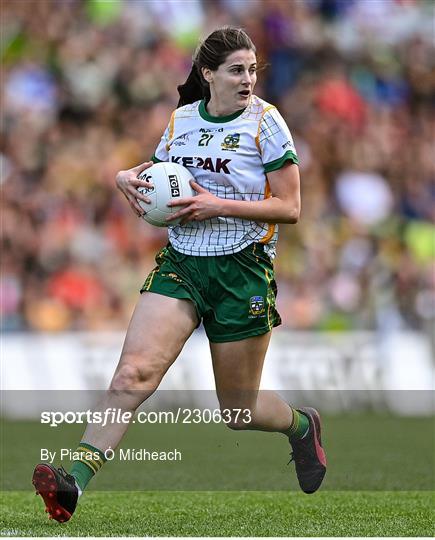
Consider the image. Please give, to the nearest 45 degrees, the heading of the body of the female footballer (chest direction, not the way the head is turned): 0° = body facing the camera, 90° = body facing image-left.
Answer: approximately 45°
